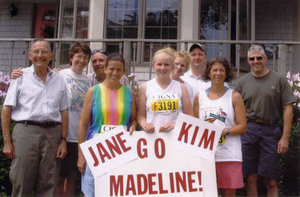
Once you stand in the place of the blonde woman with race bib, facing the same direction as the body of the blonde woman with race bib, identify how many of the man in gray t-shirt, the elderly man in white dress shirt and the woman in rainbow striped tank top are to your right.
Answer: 2

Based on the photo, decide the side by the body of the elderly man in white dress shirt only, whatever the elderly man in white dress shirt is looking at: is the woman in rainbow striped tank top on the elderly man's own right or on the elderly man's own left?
on the elderly man's own left

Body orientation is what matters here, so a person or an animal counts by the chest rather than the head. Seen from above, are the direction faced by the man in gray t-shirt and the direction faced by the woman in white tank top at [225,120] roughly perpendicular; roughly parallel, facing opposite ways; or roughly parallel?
roughly parallel

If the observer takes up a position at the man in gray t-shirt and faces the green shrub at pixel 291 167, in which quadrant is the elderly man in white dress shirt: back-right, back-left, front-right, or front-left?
back-left

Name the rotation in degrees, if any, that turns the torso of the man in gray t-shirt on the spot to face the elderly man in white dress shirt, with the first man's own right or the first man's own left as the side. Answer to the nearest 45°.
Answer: approximately 45° to the first man's own right

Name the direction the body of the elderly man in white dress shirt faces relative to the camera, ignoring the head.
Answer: toward the camera

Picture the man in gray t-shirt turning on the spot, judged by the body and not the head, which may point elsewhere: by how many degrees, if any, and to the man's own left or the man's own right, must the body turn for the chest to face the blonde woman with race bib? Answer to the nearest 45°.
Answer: approximately 45° to the man's own right

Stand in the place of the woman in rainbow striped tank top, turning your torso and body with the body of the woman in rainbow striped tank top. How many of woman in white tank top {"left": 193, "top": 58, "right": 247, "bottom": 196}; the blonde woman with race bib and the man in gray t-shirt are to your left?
3

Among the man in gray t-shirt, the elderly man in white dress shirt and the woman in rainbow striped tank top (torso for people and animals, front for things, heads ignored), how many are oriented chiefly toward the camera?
3

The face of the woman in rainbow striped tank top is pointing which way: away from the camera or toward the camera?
toward the camera

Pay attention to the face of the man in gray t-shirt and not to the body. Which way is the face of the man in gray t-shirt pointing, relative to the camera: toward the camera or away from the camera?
toward the camera

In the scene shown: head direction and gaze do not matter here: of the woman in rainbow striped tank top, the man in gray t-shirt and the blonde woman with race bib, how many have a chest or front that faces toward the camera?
3

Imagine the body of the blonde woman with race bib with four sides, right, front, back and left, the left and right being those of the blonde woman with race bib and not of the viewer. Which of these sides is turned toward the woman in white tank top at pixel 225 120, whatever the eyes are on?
left

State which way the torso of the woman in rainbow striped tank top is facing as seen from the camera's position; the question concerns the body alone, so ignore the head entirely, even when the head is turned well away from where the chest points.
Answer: toward the camera

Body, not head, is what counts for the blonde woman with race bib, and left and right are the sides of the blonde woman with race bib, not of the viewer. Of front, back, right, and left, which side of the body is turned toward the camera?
front

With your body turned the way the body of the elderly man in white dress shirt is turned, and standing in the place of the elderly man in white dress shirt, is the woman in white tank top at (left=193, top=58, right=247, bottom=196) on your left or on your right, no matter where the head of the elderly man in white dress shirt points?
on your left

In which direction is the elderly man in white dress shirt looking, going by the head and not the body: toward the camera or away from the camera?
toward the camera

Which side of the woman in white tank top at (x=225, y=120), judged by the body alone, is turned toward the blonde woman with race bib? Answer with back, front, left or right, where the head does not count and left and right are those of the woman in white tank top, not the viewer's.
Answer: right
